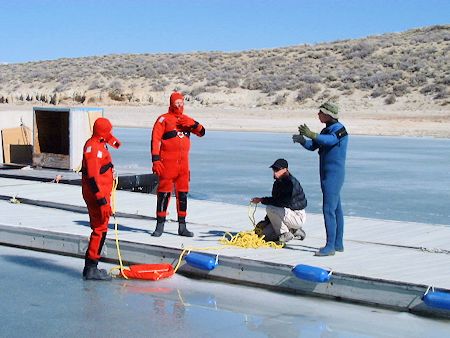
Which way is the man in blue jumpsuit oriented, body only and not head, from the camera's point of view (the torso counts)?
to the viewer's left

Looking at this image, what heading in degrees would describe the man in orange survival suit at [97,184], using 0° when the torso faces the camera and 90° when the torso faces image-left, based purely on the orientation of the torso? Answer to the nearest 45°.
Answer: approximately 270°

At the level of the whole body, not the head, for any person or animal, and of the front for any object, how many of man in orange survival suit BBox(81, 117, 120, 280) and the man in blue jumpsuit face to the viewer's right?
1

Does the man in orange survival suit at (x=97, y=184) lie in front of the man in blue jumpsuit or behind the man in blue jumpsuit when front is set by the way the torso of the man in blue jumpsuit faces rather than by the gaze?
in front

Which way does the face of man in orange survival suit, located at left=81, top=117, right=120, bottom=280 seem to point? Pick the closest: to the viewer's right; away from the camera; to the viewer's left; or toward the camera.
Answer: to the viewer's right

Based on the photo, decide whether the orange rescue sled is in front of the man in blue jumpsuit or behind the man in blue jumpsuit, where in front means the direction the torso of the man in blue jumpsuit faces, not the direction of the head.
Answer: in front

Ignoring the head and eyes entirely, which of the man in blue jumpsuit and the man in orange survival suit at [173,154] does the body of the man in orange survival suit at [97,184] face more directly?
the man in blue jumpsuit

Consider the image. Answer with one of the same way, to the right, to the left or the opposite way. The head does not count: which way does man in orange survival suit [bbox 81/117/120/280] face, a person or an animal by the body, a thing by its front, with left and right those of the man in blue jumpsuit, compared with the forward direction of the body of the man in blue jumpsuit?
the opposite way

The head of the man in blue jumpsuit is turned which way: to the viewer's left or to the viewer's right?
to the viewer's left

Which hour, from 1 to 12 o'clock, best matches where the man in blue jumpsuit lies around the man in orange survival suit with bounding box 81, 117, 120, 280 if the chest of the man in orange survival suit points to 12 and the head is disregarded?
The man in blue jumpsuit is roughly at 12 o'clock from the man in orange survival suit.

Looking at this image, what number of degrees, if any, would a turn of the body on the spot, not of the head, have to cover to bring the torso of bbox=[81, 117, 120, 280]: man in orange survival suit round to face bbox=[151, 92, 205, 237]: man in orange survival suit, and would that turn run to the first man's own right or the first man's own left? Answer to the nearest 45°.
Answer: approximately 45° to the first man's own left
